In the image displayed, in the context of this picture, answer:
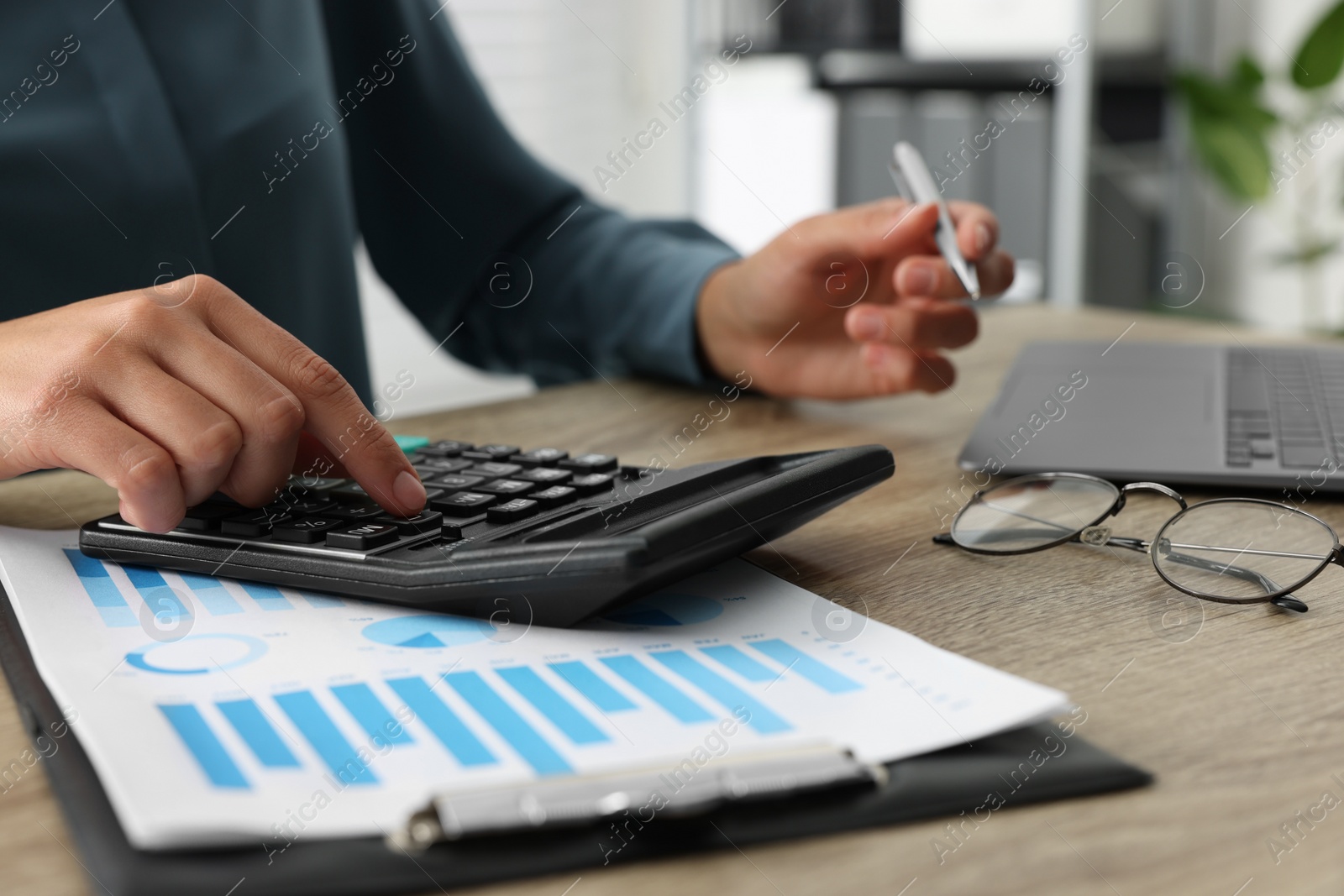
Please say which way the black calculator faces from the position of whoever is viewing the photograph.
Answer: facing away from the viewer and to the left of the viewer

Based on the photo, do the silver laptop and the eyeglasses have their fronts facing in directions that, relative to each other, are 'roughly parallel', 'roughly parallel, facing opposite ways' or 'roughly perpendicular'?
roughly perpendicular

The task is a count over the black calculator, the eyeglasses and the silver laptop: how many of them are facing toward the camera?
1

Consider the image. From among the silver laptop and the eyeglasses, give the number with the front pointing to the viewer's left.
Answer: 1

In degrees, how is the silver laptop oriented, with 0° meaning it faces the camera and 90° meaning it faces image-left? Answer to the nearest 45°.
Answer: approximately 90°
